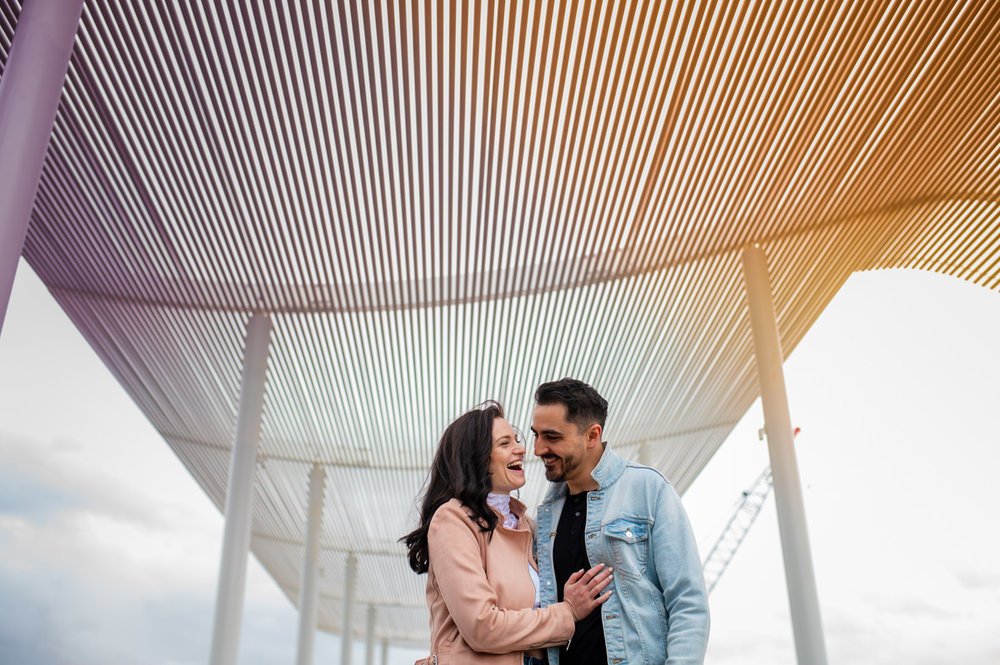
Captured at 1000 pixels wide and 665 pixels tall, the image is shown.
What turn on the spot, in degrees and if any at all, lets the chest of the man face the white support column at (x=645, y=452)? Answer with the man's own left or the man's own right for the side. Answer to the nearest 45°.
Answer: approximately 135° to the man's own right

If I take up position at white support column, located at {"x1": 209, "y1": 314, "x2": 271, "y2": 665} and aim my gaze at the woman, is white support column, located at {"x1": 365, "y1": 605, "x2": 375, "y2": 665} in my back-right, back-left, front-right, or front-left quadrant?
back-left

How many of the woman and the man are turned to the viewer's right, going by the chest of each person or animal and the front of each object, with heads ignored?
1

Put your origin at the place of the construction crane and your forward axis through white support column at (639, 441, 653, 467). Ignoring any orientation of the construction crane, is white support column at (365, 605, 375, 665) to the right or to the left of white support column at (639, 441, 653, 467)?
right

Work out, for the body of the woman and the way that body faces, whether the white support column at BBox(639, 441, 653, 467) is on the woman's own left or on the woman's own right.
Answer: on the woman's own left

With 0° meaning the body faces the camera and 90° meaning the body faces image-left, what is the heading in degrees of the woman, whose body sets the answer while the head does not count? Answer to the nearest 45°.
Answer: approximately 270°

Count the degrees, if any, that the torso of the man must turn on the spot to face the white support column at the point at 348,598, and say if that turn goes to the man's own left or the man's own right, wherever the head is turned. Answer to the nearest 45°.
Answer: approximately 135° to the man's own right

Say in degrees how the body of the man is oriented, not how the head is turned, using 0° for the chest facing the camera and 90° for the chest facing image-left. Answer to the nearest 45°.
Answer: approximately 45°
